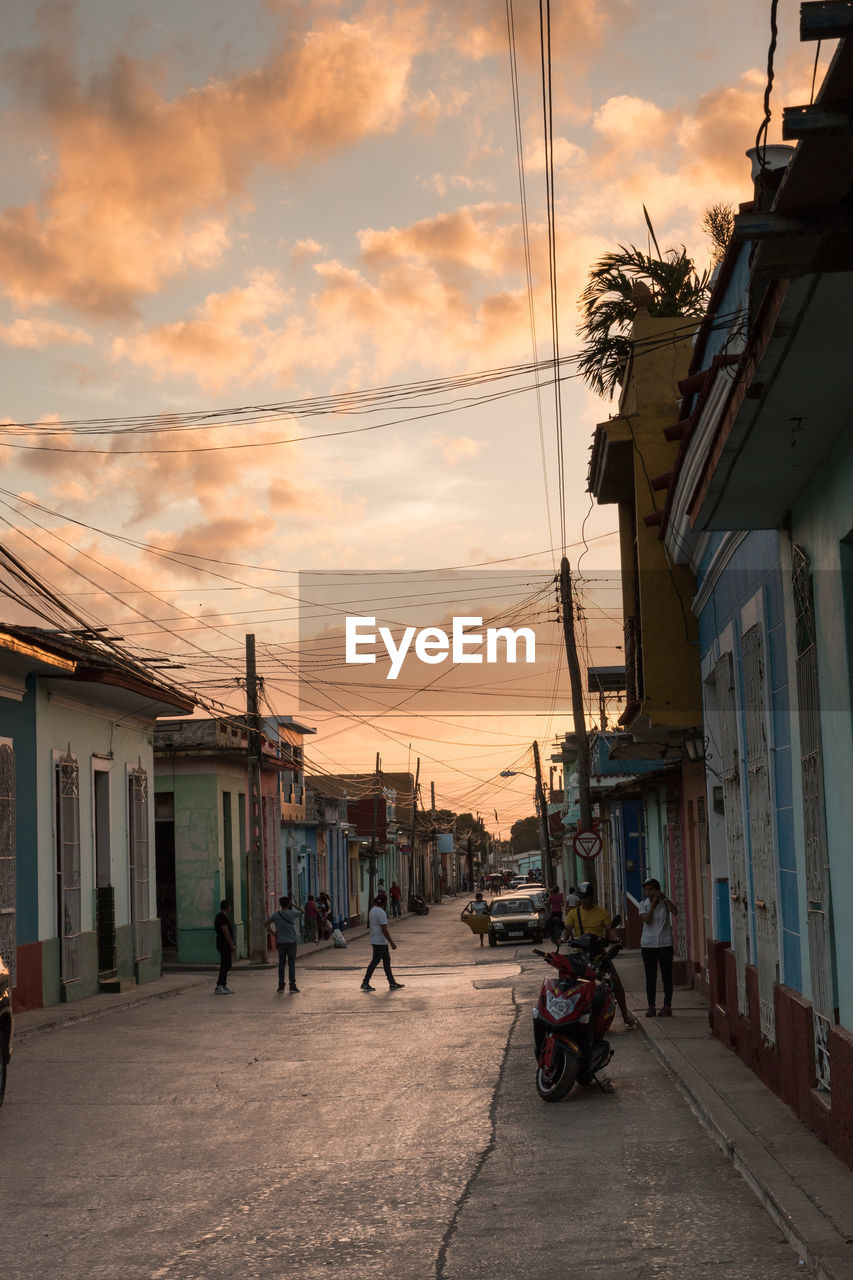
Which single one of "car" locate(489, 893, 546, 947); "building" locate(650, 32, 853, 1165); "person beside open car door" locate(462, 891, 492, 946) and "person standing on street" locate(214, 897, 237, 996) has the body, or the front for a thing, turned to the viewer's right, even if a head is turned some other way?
the person standing on street

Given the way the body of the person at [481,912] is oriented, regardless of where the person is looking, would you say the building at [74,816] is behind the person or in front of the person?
in front

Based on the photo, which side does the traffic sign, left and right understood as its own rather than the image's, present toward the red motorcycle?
front

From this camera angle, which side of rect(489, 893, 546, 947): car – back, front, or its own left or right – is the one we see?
front

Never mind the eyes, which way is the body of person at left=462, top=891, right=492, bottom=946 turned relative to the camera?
toward the camera

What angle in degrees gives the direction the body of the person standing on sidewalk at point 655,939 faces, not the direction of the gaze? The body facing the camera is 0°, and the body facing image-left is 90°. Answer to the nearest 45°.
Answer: approximately 0°

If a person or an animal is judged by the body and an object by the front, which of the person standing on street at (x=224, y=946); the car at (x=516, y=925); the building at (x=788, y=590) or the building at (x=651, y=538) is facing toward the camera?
the car

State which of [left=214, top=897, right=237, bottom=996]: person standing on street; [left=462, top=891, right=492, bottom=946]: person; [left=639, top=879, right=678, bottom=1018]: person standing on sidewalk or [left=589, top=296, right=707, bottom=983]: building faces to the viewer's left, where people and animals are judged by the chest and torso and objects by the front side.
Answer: the building

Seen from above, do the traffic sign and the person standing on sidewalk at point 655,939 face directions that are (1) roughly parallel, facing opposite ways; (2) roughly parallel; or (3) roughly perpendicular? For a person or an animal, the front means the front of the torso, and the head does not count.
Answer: roughly parallel

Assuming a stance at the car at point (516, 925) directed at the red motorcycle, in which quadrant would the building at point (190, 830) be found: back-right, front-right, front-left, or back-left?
front-right

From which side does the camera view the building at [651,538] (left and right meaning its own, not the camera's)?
left
